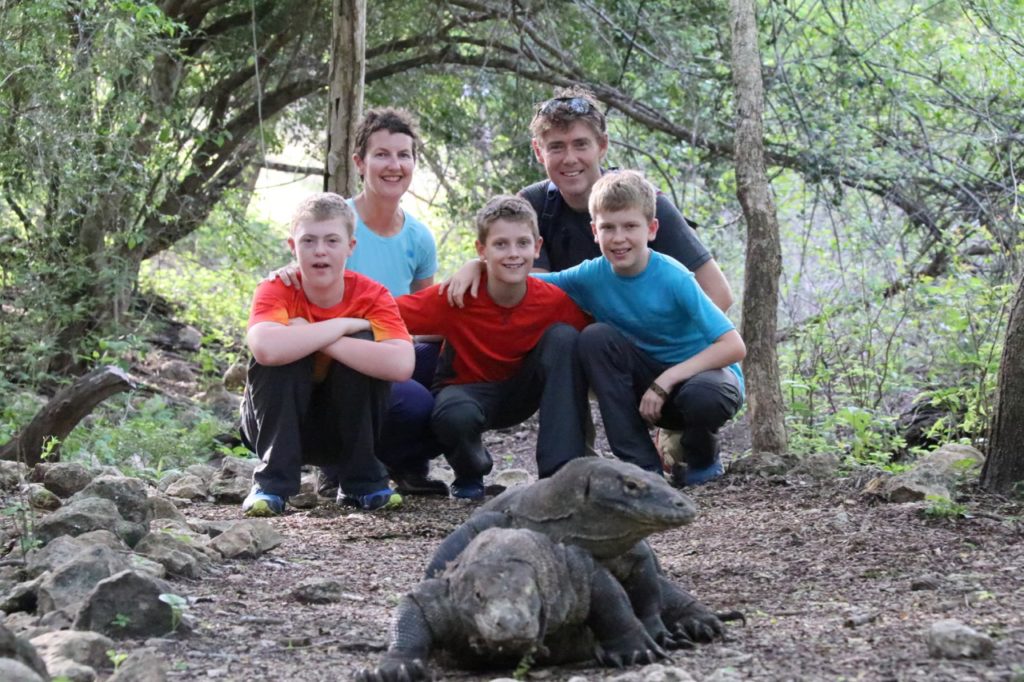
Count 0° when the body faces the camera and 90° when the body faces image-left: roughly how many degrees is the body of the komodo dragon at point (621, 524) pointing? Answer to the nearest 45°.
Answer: approximately 315°

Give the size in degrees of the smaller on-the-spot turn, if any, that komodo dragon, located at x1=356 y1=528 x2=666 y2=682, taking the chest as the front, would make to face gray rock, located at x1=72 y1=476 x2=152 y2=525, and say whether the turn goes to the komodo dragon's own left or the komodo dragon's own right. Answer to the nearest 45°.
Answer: approximately 135° to the komodo dragon's own right
